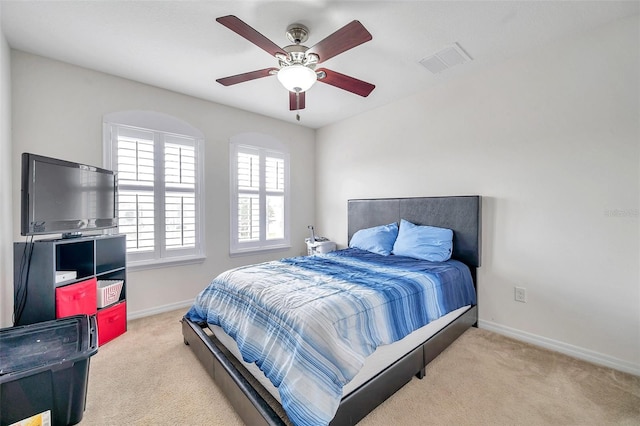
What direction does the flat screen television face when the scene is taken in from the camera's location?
facing the viewer and to the right of the viewer

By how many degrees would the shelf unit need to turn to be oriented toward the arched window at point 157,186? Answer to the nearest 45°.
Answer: approximately 90° to its left

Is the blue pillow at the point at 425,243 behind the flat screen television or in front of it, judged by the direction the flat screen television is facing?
in front

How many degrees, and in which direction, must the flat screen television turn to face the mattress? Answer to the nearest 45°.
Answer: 0° — it already faces it

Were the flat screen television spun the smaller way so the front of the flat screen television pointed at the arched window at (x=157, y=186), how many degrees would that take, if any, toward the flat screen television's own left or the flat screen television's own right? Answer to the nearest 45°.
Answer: approximately 90° to the flat screen television's own left

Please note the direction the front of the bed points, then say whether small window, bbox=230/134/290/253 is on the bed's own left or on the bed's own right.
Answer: on the bed's own right

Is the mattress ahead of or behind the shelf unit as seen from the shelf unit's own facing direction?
ahead

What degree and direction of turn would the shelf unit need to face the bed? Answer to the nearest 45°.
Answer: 0° — it already faces it

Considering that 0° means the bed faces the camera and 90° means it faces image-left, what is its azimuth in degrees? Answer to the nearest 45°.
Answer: approximately 45°

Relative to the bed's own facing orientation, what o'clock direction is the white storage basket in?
The white storage basket is roughly at 2 o'clock from the bed.
